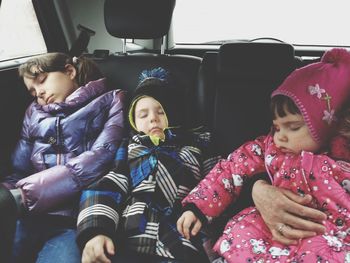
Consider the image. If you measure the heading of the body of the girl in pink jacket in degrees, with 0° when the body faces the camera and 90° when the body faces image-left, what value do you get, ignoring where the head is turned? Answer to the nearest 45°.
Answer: approximately 45°

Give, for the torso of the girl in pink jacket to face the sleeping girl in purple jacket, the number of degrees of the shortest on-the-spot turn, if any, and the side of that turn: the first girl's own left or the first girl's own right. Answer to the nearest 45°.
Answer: approximately 45° to the first girl's own right

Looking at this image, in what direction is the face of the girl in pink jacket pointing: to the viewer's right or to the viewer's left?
to the viewer's left
